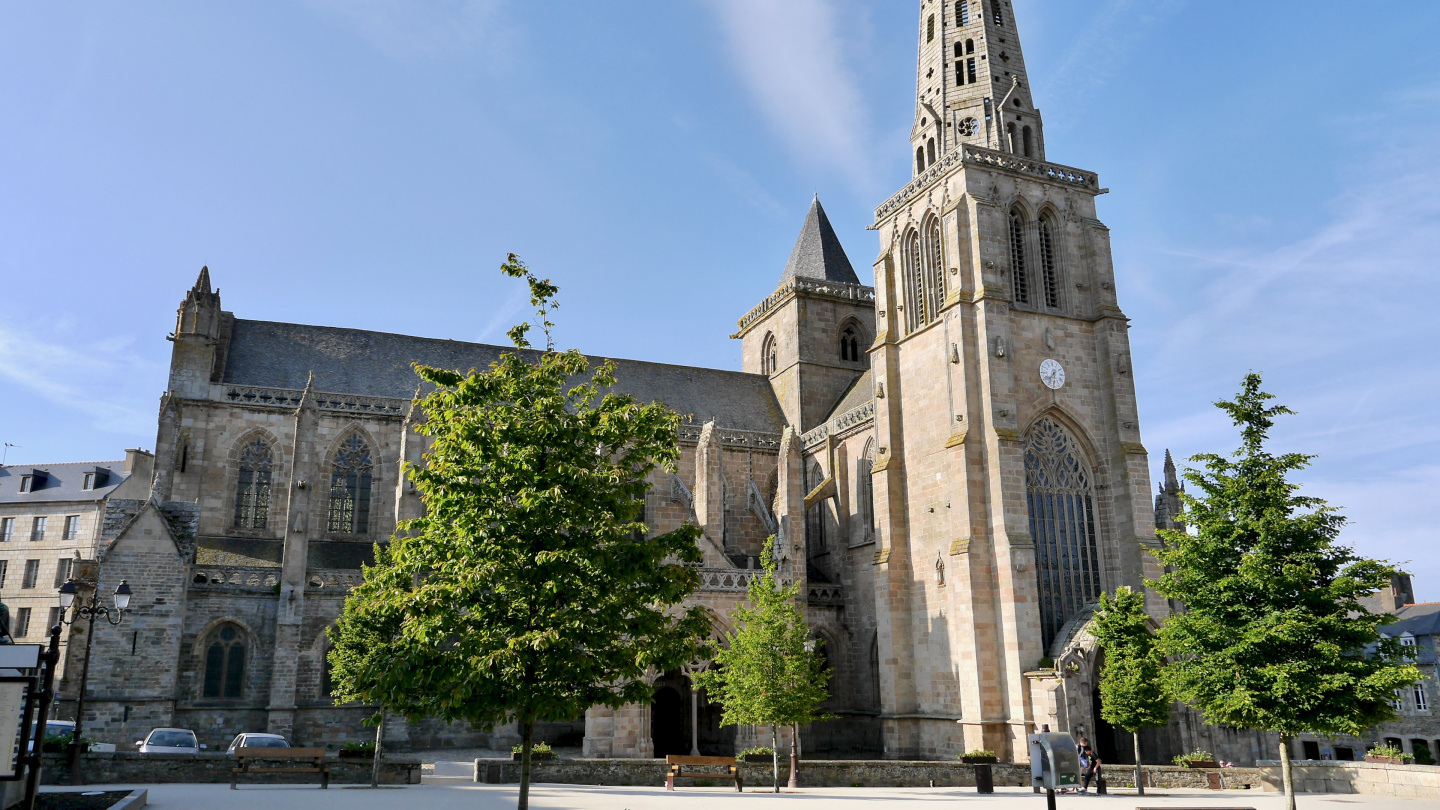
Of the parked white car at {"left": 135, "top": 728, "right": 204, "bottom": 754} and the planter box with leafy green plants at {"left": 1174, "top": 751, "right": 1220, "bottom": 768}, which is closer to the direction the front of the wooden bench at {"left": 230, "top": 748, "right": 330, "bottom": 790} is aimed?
the planter box with leafy green plants

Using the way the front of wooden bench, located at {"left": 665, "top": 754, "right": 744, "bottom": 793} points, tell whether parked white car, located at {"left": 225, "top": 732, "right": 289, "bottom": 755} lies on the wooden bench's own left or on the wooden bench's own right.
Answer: on the wooden bench's own right

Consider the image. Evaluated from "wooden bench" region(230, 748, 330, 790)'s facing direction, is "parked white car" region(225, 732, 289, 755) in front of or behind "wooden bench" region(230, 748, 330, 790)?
behind

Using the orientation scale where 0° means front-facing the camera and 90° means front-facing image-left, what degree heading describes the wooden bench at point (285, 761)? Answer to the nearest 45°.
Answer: approximately 0°

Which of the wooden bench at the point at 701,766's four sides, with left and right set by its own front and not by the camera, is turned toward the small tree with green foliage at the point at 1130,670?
left

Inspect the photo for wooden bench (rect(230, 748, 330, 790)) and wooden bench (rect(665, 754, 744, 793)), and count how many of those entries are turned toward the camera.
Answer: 2

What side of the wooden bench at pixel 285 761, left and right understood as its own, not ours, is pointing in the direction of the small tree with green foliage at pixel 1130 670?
left
